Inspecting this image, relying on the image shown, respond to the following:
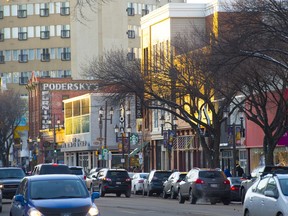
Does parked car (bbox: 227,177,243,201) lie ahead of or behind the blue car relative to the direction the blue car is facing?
behind

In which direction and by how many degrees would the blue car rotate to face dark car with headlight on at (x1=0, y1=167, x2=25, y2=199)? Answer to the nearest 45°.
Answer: approximately 180°

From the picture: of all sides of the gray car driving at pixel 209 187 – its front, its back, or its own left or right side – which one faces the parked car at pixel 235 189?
right

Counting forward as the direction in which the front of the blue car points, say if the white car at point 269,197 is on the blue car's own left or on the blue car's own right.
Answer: on the blue car's own left

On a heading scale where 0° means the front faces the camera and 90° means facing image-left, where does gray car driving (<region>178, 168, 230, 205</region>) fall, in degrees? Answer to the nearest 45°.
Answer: approximately 135°

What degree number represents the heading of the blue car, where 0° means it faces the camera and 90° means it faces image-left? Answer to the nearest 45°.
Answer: approximately 0°
